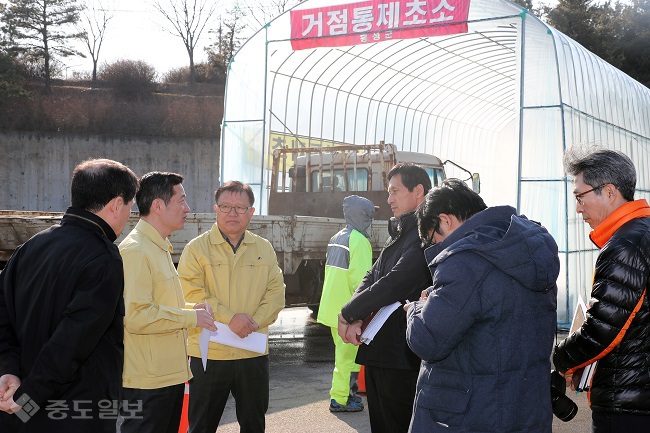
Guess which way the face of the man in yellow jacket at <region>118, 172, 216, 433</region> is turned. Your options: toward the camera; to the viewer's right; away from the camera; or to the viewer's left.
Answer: to the viewer's right

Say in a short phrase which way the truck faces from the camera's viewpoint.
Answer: facing away from the viewer and to the right of the viewer

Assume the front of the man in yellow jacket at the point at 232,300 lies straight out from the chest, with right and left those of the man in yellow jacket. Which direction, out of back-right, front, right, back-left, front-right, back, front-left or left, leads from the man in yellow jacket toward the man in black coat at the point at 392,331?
front-left

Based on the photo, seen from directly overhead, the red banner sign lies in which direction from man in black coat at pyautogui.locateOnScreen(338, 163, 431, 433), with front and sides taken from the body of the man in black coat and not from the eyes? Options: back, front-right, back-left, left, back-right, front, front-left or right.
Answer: right

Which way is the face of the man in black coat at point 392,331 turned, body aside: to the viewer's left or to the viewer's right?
to the viewer's left

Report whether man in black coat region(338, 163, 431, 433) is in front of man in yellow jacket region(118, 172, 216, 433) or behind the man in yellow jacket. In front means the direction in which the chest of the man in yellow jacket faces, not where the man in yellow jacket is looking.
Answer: in front

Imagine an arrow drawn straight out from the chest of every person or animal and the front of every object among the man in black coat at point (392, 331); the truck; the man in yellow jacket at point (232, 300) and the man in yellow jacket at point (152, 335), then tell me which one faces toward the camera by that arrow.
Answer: the man in yellow jacket at point (232, 300)

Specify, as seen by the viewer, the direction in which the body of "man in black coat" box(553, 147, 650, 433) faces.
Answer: to the viewer's left

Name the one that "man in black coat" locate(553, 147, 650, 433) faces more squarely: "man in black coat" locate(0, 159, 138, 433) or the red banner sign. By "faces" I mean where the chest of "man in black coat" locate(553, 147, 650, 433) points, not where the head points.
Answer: the man in black coat

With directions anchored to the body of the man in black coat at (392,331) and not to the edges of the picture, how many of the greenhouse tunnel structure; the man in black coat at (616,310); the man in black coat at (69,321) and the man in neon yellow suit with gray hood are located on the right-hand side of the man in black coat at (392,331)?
2

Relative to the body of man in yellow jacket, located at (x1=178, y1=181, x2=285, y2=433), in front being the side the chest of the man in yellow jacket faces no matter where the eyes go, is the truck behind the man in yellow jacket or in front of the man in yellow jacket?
behind

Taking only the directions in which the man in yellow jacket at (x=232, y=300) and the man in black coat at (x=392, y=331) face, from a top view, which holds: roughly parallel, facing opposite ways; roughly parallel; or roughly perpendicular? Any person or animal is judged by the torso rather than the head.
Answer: roughly perpendicular

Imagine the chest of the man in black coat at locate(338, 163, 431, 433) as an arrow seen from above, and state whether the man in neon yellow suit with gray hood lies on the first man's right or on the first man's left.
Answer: on the first man's right

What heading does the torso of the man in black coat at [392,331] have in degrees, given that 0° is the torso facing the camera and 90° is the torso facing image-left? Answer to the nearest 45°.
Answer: approximately 90°

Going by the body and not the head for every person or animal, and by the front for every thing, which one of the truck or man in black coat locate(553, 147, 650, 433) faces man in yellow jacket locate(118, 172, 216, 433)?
the man in black coat

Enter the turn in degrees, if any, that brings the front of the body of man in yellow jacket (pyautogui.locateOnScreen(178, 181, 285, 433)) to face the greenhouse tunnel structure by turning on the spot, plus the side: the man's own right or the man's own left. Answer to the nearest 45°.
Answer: approximately 180°

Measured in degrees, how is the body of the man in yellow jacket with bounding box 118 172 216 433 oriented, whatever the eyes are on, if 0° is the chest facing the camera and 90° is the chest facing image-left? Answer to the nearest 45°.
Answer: approximately 270°
